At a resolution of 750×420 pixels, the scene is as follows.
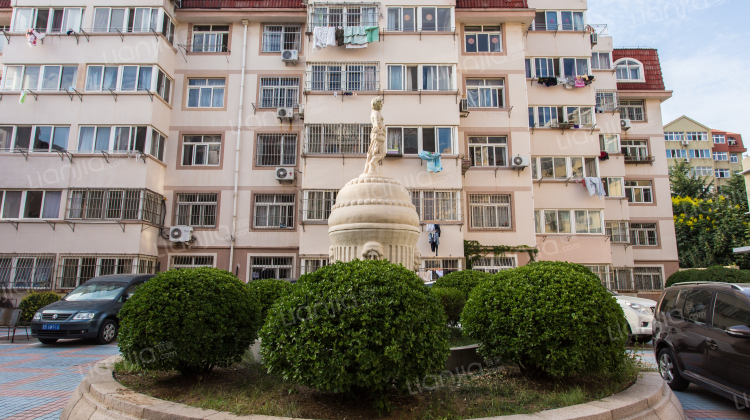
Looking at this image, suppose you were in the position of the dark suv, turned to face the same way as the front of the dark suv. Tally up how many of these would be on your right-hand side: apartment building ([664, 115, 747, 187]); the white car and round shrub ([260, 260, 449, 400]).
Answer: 1

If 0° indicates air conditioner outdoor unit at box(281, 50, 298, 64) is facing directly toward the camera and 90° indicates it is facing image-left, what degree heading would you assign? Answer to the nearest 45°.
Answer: approximately 0°

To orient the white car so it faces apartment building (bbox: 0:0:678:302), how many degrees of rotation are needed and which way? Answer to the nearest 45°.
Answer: approximately 135° to its right

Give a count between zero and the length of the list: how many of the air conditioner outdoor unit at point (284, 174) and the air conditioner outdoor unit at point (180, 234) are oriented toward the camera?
2

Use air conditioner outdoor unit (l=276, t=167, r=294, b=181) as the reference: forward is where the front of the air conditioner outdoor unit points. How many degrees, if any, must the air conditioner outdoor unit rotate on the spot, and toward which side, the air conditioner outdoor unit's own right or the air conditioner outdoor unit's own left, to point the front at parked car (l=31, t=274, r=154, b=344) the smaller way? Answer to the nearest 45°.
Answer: approximately 45° to the air conditioner outdoor unit's own right
